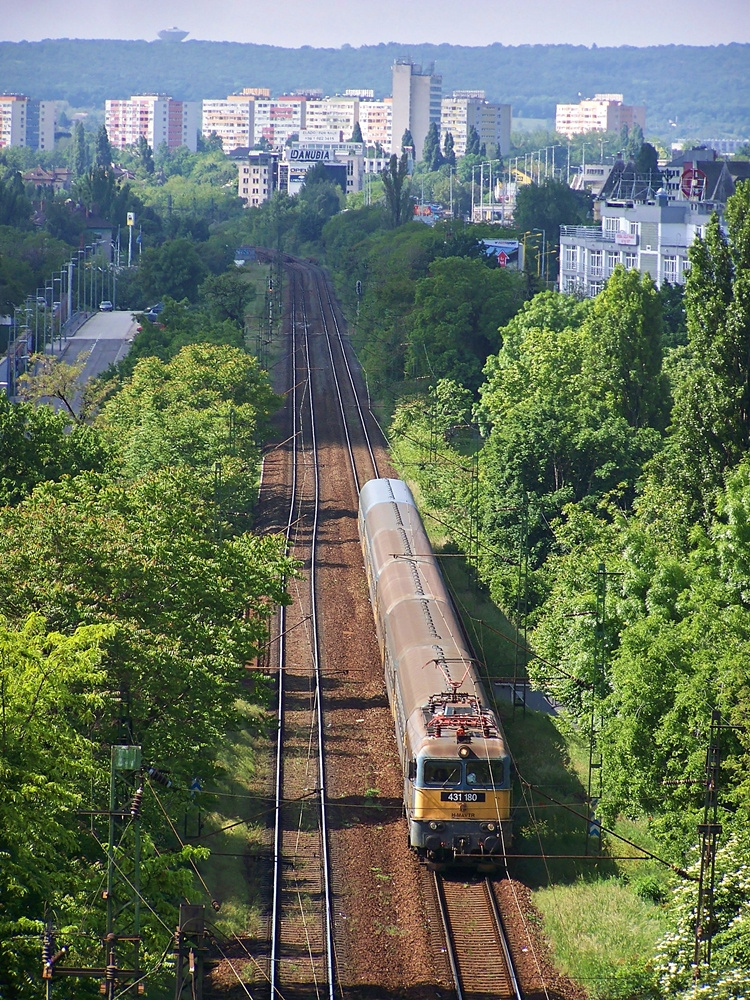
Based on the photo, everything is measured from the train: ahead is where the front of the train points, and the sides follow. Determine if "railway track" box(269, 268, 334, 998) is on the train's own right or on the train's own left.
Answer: on the train's own right

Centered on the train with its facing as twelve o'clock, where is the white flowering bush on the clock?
The white flowering bush is roughly at 11 o'clock from the train.

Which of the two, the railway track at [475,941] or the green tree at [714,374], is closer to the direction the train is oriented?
the railway track

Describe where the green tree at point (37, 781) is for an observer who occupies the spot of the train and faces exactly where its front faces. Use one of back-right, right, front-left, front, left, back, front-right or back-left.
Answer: front-right

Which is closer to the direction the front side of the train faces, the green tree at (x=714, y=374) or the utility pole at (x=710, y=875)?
the utility pole

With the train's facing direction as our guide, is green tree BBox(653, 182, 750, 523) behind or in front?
behind

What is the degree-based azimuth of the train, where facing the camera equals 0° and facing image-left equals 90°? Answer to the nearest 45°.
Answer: approximately 0°

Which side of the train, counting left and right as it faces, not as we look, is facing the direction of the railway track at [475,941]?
front
